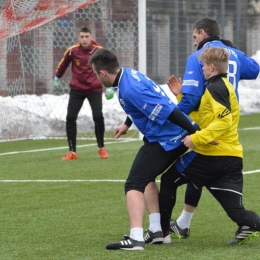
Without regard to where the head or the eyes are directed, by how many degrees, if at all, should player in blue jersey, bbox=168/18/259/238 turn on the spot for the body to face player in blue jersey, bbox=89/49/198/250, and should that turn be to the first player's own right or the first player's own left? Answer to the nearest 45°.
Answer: approximately 90° to the first player's own left

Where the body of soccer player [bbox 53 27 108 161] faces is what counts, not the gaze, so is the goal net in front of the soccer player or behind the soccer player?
behind

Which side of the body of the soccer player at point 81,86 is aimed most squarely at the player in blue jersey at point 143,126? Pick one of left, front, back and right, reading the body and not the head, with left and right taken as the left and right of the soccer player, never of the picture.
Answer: front

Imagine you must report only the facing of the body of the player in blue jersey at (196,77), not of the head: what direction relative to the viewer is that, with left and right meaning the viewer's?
facing away from the viewer and to the left of the viewer

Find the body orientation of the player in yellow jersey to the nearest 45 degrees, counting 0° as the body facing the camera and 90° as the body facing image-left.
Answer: approximately 90°

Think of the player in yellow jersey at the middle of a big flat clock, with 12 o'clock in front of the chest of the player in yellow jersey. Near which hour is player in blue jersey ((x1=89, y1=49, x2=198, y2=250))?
The player in blue jersey is roughly at 12 o'clock from the player in yellow jersey.
